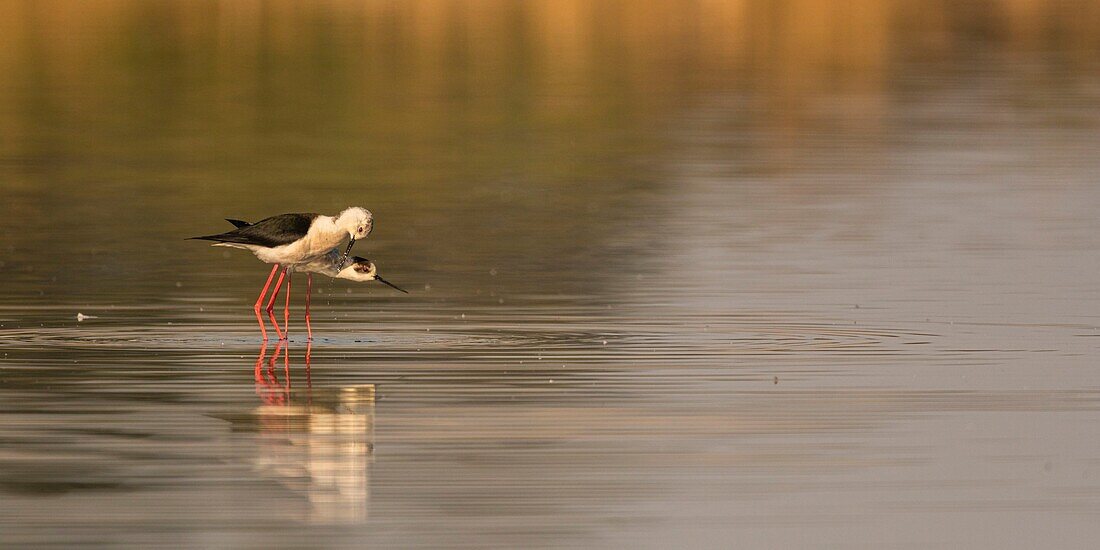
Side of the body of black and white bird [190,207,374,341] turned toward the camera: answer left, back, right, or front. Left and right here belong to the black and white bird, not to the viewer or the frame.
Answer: right
